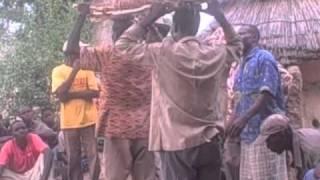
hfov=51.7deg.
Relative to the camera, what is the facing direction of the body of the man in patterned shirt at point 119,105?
away from the camera

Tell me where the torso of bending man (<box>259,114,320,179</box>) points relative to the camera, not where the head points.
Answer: to the viewer's left

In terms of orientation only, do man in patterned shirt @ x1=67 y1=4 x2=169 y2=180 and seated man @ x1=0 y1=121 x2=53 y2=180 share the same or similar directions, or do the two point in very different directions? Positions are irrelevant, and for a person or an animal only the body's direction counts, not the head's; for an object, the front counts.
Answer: very different directions

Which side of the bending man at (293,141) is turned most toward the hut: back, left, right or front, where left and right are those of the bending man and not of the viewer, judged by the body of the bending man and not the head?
right

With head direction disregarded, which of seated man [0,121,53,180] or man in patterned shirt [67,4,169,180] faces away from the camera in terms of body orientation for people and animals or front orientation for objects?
the man in patterned shirt

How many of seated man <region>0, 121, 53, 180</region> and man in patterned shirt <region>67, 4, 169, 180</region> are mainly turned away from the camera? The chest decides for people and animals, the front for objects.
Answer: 1

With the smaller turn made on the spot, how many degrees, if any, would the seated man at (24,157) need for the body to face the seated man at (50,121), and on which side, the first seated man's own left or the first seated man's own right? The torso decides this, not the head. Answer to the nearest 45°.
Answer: approximately 180°

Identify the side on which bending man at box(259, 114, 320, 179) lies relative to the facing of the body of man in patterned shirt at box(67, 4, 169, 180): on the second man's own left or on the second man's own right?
on the second man's own right
